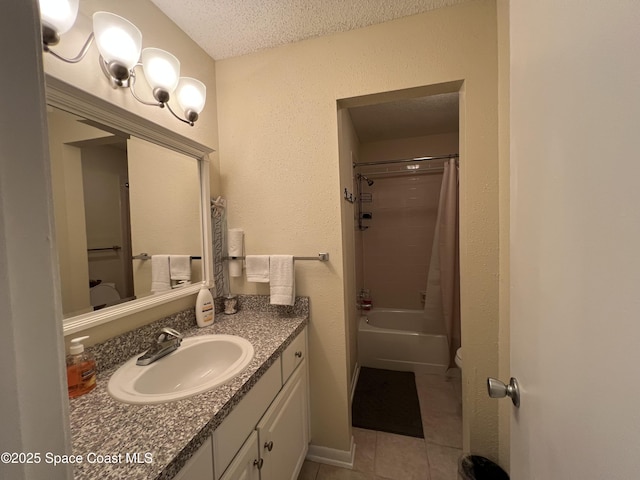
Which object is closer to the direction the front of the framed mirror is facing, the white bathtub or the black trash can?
the black trash can

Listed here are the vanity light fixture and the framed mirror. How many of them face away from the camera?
0

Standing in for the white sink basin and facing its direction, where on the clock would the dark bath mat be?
The dark bath mat is roughly at 10 o'clock from the white sink basin.

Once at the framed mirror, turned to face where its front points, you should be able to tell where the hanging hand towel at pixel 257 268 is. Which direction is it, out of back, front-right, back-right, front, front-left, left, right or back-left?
front-left

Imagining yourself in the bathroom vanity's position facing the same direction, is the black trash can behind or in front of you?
in front

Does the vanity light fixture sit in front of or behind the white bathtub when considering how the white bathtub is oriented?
in front

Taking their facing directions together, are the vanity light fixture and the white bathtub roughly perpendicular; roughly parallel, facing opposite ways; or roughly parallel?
roughly perpendicular

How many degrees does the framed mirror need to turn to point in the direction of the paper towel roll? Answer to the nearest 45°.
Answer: approximately 45° to its left

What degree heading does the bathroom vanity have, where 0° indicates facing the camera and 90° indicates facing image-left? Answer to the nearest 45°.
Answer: approximately 315°

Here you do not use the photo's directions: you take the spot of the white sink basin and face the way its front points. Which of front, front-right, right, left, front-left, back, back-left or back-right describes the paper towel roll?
left

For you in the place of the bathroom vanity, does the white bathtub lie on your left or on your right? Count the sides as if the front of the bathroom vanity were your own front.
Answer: on your left
